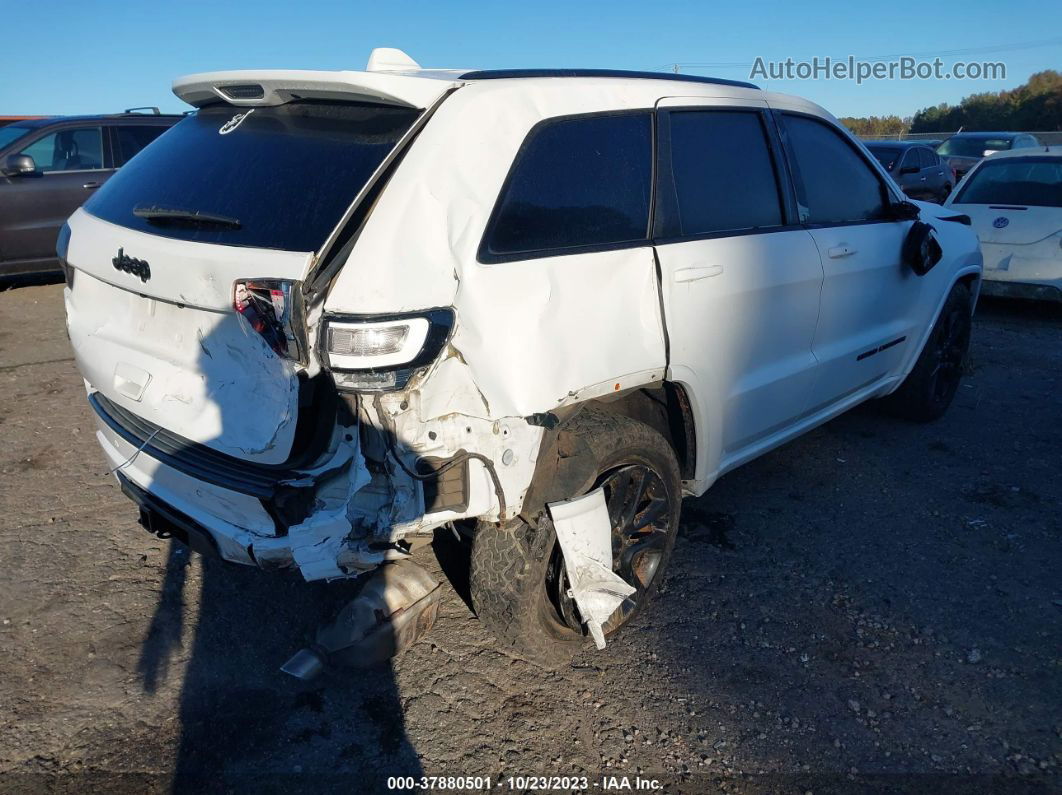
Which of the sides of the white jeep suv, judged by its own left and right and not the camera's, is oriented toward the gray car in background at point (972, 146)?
front

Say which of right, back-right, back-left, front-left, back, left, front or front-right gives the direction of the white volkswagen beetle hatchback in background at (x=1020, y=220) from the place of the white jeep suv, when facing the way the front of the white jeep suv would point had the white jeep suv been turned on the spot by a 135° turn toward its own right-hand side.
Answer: back-left

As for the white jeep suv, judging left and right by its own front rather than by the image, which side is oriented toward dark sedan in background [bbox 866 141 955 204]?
front

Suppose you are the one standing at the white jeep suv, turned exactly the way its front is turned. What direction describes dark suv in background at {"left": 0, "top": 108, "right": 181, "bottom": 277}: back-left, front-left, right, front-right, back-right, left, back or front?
left

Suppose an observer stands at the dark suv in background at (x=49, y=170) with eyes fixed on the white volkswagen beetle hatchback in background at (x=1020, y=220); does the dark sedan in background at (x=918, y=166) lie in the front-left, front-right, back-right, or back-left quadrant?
front-left

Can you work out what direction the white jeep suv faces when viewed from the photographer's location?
facing away from the viewer and to the right of the viewer
